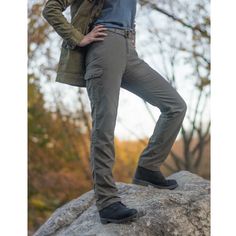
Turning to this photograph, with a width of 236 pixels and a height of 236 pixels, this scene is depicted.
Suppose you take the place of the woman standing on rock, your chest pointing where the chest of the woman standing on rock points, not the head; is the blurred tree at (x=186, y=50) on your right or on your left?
on your left

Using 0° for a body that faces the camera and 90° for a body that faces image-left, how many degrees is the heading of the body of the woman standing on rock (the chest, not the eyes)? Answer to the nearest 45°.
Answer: approximately 315°
